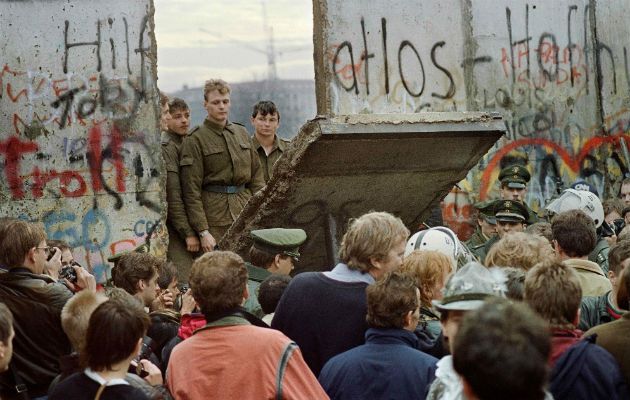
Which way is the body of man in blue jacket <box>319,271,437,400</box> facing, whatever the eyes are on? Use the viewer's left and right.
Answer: facing away from the viewer and to the right of the viewer

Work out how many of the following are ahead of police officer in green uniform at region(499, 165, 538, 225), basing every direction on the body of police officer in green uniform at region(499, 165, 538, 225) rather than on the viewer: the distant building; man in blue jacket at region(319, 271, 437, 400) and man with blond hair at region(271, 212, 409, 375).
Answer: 2

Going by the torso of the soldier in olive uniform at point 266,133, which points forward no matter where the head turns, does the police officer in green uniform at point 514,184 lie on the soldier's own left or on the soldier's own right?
on the soldier's own left

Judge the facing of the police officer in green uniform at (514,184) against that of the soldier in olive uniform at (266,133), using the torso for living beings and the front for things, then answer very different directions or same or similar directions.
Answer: same or similar directions

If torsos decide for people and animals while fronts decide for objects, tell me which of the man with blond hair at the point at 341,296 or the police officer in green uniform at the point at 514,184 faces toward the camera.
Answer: the police officer in green uniform

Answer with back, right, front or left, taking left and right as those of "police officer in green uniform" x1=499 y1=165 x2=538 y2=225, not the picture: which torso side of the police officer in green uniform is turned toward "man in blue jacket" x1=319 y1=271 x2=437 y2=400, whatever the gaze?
front

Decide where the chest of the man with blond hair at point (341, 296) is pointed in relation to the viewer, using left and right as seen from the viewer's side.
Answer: facing away from the viewer and to the right of the viewer

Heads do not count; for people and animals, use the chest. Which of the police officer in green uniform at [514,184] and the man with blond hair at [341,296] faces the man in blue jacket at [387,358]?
the police officer in green uniform

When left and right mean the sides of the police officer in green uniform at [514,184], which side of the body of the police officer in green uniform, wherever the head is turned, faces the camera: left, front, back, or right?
front

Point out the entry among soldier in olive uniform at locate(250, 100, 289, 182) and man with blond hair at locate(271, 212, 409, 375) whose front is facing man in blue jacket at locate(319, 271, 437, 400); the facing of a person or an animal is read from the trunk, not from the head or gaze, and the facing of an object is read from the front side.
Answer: the soldier in olive uniform

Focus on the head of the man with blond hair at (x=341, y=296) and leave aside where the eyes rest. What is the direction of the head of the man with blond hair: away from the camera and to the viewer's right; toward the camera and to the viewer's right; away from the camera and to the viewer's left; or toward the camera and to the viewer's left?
away from the camera and to the viewer's right

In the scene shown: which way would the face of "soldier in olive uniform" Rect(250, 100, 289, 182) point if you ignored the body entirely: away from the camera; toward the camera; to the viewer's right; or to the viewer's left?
toward the camera

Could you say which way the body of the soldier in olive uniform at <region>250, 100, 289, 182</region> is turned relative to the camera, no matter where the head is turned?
toward the camera

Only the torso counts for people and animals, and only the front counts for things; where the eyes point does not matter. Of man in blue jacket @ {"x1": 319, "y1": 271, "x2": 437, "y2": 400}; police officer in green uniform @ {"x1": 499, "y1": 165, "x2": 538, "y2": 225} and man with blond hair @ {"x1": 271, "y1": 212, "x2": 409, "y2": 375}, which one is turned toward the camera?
the police officer in green uniform

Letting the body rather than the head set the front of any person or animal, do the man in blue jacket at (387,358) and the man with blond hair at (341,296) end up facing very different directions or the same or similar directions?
same or similar directions

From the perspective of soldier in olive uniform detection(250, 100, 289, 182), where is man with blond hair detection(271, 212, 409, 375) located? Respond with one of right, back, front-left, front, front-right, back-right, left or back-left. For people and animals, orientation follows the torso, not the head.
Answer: front
